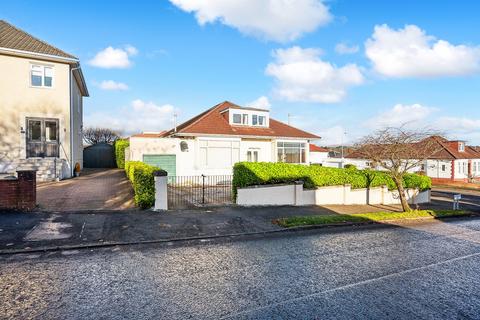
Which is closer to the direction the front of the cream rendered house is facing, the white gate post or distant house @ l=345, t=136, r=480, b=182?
the white gate post

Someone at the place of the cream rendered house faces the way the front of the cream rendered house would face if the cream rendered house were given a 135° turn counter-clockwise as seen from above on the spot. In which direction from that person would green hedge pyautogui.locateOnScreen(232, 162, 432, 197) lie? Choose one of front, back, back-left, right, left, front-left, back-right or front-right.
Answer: right

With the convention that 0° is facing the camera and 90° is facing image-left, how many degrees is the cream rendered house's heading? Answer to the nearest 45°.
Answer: approximately 0°

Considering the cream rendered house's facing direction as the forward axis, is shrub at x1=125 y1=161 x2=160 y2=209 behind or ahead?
ahead

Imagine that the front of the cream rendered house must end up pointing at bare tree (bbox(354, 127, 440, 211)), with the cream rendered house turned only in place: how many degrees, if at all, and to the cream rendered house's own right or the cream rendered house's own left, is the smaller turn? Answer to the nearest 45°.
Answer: approximately 45° to the cream rendered house's own left

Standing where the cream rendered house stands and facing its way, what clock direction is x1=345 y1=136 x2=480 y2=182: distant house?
The distant house is roughly at 9 o'clock from the cream rendered house.
